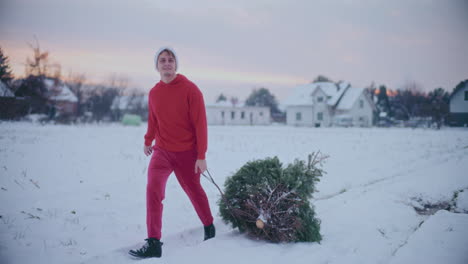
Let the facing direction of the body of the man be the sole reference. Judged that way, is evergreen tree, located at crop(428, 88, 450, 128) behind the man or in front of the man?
behind

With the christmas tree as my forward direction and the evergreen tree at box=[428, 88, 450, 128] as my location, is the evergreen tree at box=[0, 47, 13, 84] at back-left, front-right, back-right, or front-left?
front-right

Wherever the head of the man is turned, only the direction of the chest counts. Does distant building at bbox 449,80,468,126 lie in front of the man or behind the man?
behind

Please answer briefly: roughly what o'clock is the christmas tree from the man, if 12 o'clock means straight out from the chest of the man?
The christmas tree is roughly at 8 o'clock from the man.

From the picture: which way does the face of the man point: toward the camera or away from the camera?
toward the camera

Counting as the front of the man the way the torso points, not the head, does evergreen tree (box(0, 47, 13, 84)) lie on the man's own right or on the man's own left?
on the man's own right

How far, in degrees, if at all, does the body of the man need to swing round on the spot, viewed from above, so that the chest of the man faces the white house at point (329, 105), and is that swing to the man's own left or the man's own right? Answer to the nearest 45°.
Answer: approximately 180°

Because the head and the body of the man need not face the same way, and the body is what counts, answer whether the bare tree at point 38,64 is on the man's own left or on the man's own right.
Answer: on the man's own right
